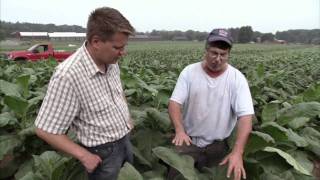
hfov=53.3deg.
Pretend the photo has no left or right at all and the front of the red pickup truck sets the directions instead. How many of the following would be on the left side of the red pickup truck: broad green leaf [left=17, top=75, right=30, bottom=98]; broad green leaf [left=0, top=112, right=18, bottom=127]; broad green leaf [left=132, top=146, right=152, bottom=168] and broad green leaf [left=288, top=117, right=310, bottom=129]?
4

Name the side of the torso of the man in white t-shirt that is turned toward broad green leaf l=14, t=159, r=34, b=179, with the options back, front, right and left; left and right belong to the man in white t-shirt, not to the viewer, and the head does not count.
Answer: right

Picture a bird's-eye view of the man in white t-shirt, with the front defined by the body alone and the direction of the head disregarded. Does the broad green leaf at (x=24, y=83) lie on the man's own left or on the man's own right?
on the man's own right

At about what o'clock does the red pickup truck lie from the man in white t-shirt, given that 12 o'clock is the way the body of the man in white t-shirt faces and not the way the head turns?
The red pickup truck is roughly at 5 o'clock from the man in white t-shirt.

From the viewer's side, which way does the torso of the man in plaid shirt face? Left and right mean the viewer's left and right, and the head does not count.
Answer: facing the viewer and to the right of the viewer

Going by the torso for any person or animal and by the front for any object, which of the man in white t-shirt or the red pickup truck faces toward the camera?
the man in white t-shirt

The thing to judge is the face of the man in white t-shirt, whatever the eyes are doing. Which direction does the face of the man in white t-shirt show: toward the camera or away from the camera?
toward the camera

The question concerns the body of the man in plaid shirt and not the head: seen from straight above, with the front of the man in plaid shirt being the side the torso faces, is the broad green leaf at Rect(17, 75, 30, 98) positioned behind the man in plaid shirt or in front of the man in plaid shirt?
behind

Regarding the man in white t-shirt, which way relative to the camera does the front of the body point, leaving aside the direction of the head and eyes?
toward the camera

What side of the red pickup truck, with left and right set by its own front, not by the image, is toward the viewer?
left

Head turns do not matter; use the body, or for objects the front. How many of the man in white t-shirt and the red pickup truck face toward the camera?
1

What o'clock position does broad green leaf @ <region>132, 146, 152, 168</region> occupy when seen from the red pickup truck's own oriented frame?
The broad green leaf is roughly at 9 o'clock from the red pickup truck.

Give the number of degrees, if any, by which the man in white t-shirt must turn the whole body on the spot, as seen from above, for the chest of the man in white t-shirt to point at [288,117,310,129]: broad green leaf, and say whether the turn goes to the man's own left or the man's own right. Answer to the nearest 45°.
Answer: approximately 135° to the man's own left

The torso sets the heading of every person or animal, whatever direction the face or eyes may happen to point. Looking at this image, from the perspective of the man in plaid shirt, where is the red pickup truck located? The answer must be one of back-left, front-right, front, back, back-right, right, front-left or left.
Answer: back-left

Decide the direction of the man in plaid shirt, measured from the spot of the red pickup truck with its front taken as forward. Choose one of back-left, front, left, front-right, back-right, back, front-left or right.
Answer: left
